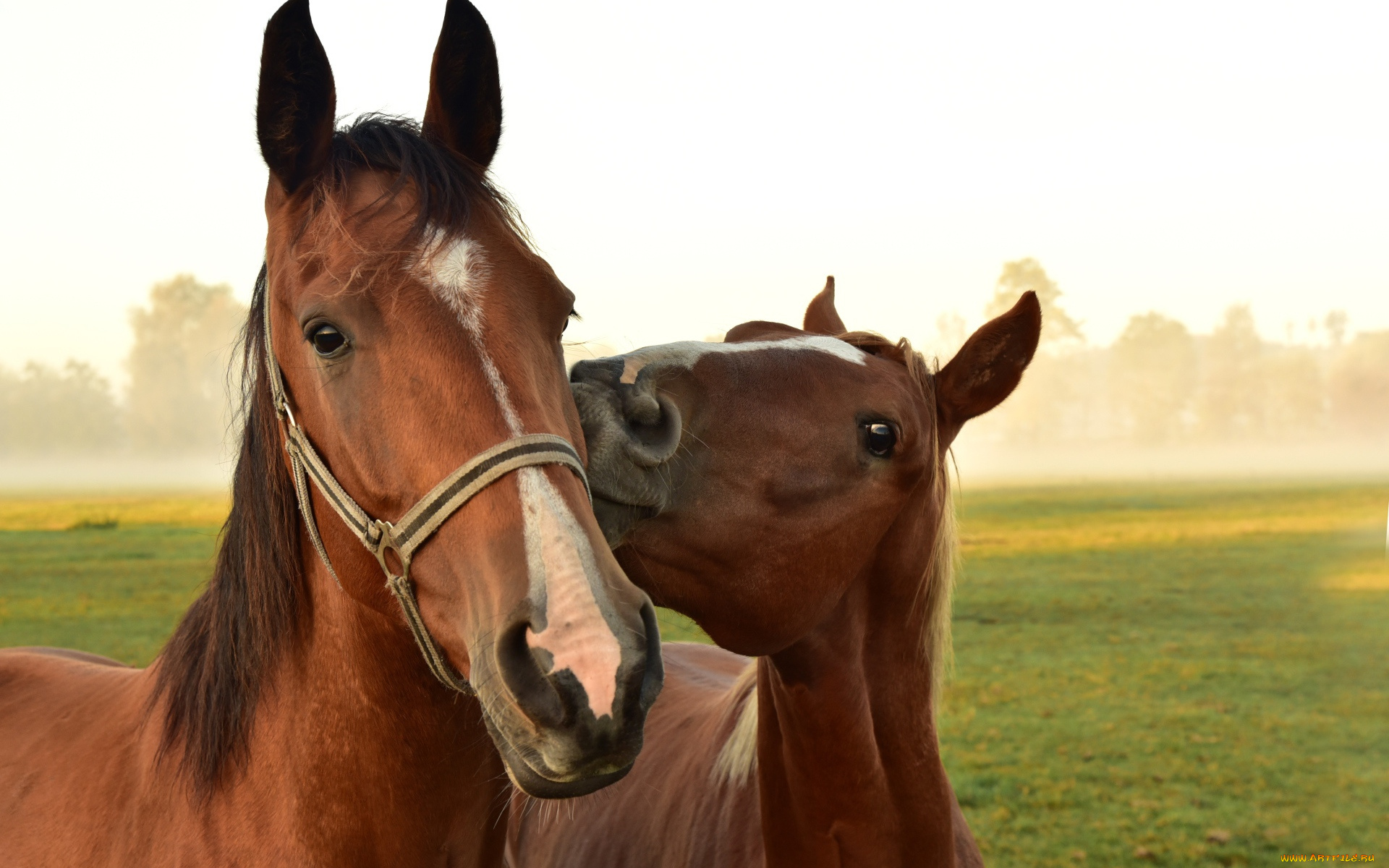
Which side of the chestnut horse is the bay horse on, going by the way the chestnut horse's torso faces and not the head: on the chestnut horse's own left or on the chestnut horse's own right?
on the chestnut horse's own right

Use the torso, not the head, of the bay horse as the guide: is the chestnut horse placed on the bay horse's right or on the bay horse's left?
on the bay horse's left

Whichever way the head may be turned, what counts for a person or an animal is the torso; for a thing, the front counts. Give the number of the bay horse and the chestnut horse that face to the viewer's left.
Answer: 0

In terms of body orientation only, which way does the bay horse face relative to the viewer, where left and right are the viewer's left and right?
facing the viewer and to the right of the viewer

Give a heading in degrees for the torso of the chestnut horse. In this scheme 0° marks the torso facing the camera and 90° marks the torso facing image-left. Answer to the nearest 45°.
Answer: approximately 315°

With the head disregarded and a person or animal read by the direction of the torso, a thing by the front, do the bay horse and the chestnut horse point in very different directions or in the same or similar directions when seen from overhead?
same or similar directions
